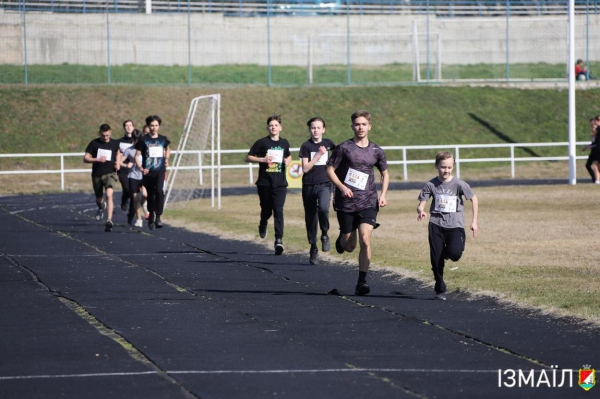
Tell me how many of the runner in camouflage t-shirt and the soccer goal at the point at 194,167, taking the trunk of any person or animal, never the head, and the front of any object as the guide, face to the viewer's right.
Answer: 1

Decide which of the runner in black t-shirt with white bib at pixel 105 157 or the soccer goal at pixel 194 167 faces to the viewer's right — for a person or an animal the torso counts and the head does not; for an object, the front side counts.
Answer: the soccer goal

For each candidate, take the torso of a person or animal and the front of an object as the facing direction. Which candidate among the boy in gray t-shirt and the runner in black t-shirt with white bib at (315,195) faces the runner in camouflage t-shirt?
the runner in black t-shirt with white bib

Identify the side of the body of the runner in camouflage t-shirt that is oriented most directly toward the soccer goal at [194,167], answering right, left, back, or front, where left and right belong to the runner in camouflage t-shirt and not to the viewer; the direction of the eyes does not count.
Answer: back

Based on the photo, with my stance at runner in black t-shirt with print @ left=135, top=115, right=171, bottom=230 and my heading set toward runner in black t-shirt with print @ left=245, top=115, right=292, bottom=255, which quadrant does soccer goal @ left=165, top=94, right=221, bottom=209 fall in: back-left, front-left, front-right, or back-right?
back-left

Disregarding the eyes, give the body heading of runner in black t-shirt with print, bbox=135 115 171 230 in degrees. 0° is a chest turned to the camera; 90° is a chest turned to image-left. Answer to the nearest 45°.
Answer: approximately 0°

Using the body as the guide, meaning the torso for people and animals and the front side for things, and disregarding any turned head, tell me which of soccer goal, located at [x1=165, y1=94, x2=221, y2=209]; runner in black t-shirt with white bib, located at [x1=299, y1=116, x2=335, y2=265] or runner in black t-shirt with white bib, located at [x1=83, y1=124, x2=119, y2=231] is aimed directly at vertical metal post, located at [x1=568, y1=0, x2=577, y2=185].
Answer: the soccer goal

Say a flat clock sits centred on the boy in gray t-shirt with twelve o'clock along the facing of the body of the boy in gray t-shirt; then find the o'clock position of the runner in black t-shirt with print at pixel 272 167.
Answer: The runner in black t-shirt with print is roughly at 5 o'clock from the boy in gray t-shirt.

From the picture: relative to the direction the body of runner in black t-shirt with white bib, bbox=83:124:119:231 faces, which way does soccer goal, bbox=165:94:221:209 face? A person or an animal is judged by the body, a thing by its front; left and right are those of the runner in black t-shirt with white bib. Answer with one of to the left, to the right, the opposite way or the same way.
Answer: to the left
